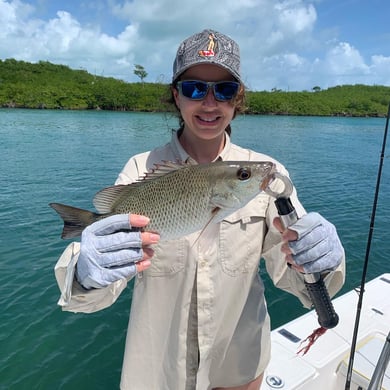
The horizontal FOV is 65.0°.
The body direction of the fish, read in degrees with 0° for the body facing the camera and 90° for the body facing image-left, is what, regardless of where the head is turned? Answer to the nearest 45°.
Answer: approximately 270°

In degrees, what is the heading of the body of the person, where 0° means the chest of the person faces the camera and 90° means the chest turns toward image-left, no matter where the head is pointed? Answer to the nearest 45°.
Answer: approximately 0°
